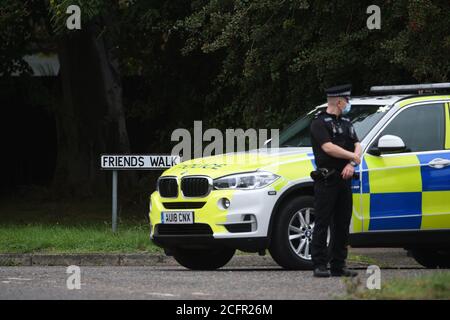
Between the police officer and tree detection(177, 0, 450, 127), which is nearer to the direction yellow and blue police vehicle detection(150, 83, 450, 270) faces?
the police officer

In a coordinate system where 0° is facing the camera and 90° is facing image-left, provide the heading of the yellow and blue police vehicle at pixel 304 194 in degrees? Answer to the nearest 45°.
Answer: approximately 45°
